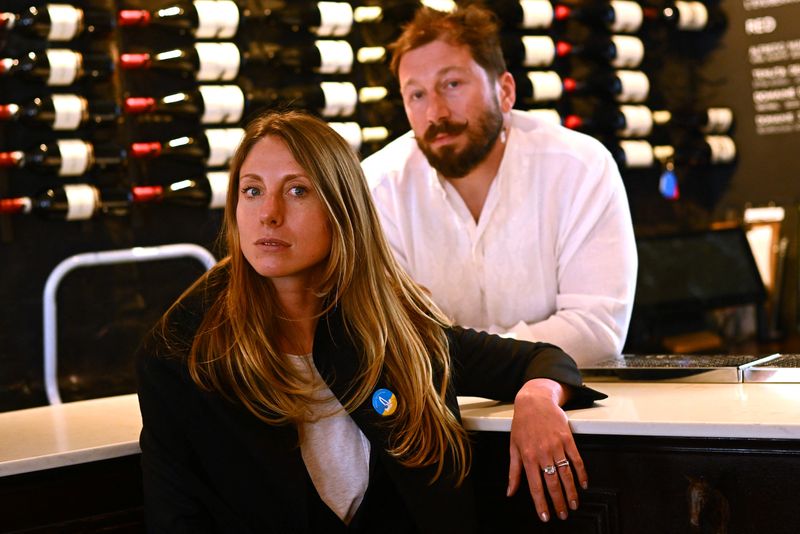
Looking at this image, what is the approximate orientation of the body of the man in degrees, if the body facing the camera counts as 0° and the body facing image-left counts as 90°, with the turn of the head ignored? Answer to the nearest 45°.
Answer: approximately 45°

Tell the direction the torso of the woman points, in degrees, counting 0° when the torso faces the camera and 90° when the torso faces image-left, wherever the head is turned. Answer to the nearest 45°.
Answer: approximately 0°

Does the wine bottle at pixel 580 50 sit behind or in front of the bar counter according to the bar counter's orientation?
behind

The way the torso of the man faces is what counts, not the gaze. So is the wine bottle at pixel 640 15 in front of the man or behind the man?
behind

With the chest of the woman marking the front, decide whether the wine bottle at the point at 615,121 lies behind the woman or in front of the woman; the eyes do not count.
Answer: behind

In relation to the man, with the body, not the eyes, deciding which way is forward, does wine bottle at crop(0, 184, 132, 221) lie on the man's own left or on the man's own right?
on the man's own right

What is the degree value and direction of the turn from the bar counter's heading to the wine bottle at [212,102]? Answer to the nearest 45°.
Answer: approximately 135° to its right

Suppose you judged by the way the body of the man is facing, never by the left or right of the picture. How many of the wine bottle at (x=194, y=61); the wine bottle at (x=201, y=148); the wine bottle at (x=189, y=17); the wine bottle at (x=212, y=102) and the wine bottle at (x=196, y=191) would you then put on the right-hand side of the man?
5

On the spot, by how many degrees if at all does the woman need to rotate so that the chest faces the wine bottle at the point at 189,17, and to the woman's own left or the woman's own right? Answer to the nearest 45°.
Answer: approximately 180°

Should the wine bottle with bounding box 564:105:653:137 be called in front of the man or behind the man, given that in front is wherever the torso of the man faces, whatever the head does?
behind

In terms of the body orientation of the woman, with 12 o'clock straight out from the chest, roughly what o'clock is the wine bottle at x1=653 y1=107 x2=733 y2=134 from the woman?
The wine bottle is roughly at 7 o'clock from the woman.

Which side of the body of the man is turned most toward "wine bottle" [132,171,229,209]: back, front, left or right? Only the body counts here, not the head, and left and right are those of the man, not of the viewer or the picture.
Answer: right
